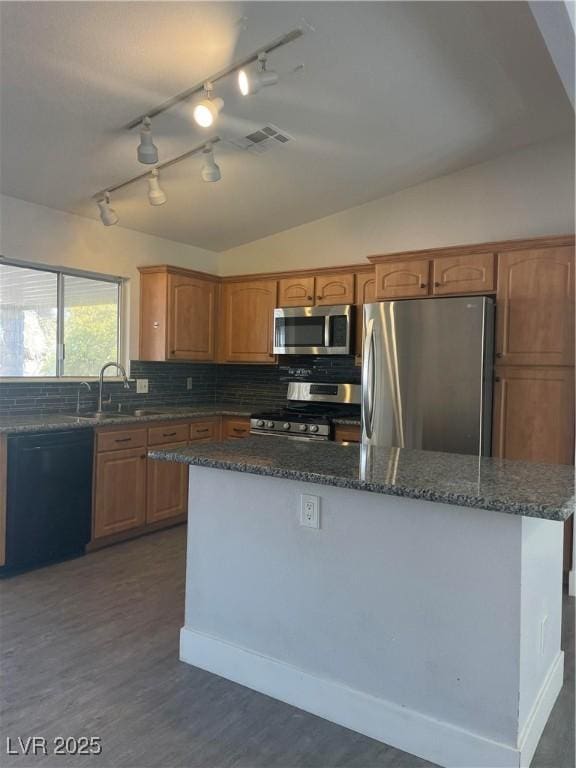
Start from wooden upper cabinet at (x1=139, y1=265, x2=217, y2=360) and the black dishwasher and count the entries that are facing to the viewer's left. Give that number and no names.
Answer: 0

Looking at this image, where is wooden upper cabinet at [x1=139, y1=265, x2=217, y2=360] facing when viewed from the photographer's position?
facing the viewer and to the right of the viewer

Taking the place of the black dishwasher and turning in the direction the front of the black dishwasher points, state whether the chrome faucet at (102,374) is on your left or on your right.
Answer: on your left
